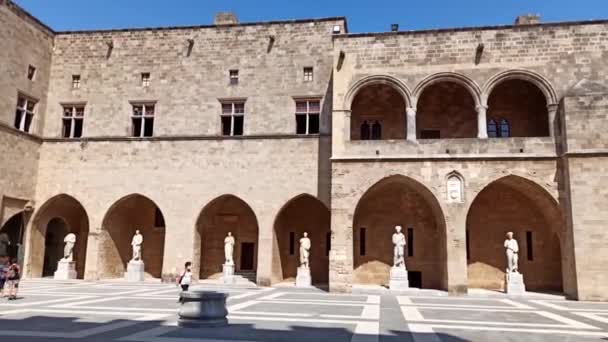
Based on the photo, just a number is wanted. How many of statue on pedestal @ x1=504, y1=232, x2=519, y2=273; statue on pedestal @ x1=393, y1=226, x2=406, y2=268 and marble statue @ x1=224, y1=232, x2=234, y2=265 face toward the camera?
3

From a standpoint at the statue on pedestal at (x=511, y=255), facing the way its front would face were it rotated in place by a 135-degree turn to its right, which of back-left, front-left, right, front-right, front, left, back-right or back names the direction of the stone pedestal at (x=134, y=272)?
front-left

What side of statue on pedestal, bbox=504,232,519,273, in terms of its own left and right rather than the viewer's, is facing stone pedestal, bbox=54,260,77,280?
right

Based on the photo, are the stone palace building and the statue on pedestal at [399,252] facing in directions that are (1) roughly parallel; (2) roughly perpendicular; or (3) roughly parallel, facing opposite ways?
roughly parallel

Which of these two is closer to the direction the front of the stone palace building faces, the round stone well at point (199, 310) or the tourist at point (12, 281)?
the round stone well

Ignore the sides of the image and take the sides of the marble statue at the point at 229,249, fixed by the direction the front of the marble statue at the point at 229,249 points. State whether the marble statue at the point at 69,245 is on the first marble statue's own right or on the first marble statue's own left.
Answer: on the first marble statue's own right

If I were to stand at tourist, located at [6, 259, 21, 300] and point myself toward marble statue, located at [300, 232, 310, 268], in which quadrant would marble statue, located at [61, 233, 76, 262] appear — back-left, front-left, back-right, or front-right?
front-left

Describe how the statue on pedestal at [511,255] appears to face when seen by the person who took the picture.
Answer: facing the viewer

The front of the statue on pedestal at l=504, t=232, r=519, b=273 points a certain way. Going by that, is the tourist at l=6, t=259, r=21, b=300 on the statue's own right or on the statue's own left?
on the statue's own right

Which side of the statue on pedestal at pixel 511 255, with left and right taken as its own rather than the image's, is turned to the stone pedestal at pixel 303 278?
right

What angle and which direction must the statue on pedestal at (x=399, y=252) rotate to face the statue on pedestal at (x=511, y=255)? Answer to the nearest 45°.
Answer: approximately 90° to its left

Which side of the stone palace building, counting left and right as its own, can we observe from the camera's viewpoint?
front

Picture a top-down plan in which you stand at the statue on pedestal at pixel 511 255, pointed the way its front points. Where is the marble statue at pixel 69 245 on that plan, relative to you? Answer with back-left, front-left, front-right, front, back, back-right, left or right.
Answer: right

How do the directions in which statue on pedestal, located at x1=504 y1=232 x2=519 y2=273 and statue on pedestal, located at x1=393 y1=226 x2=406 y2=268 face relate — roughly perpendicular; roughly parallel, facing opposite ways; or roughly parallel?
roughly parallel
